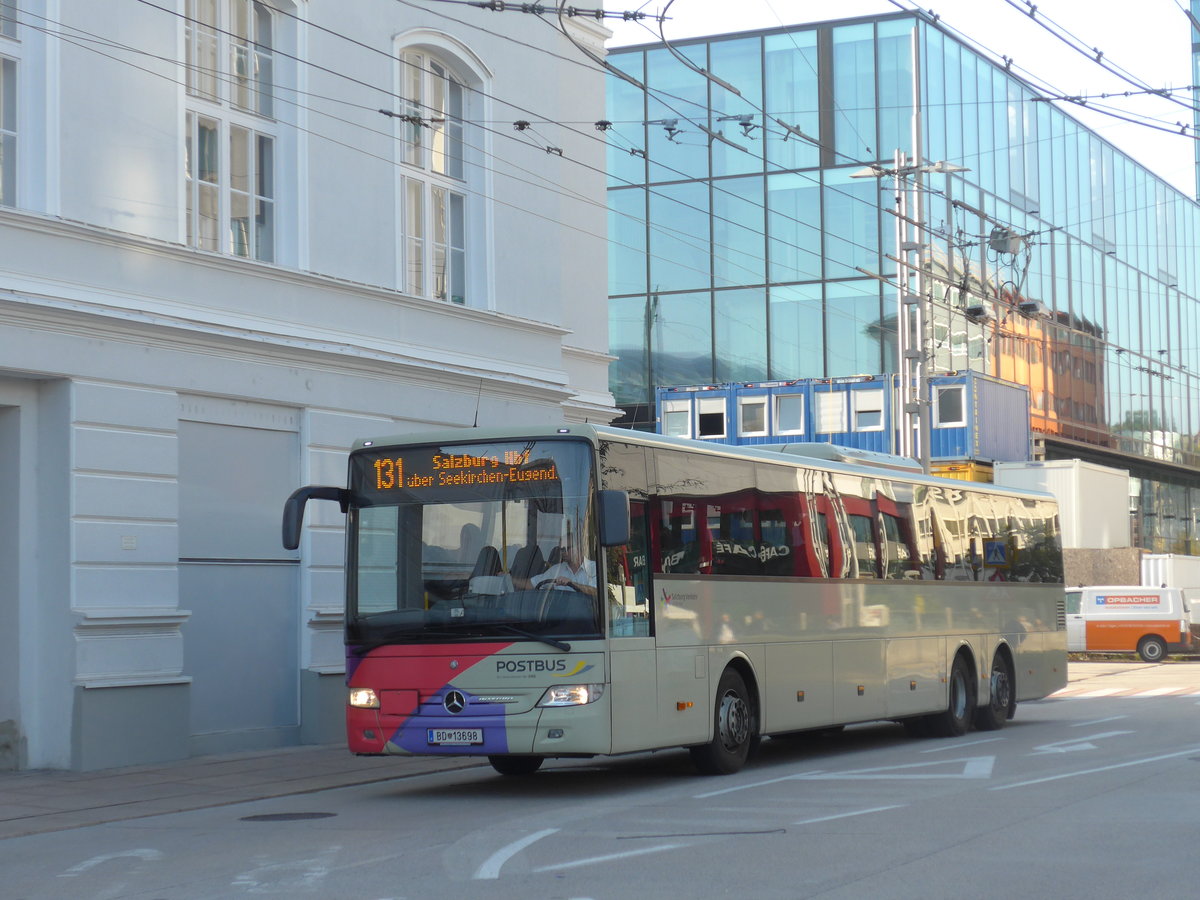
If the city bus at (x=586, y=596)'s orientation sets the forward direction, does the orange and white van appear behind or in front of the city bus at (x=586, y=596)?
behind

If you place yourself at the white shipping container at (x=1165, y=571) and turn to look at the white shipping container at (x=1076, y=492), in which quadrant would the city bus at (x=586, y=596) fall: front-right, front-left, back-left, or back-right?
back-left

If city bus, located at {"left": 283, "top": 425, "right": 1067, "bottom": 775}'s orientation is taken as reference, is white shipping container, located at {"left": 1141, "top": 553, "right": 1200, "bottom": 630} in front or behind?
behind

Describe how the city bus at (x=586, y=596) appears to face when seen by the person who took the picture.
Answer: facing the viewer and to the left of the viewer

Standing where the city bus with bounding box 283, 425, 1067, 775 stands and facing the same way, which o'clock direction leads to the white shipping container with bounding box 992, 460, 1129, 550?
The white shipping container is roughly at 5 o'clock from the city bus.

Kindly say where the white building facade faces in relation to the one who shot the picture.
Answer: facing the viewer and to the right of the viewer
